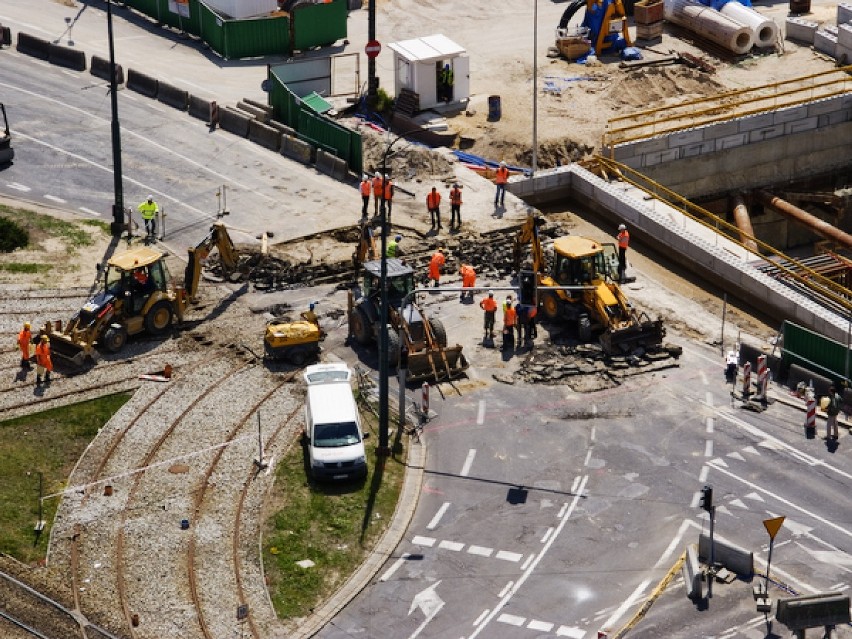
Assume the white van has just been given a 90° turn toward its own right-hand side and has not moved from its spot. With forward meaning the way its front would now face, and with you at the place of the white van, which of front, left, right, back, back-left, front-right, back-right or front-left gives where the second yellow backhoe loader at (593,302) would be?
back-right

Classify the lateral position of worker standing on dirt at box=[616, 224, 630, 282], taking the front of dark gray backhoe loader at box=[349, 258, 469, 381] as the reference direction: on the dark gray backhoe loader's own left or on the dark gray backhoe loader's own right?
on the dark gray backhoe loader's own left

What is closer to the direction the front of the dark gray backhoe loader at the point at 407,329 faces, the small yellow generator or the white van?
the white van

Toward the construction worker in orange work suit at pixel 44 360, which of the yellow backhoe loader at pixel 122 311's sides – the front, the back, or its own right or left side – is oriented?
front

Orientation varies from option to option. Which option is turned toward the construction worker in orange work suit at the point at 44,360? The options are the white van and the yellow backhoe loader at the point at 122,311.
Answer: the yellow backhoe loader

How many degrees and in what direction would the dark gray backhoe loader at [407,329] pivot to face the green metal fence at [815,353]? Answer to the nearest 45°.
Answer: approximately 45° to its left

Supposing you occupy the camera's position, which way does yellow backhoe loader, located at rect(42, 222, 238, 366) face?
facing the viewer and to the left of the viewer

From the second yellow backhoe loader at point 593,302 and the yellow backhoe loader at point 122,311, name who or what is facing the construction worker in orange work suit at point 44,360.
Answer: the yellow backhoe loader

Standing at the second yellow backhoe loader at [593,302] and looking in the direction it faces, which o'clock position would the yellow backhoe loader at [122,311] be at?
The yellow backhoe loader is roughly at 4 o'clock from the second yellow backhoe loader.

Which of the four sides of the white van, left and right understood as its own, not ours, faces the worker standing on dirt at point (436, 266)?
back

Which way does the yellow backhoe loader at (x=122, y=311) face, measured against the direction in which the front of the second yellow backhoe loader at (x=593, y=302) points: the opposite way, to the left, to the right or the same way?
to the right

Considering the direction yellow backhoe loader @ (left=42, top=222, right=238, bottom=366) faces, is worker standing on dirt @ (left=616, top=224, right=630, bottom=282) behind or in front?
behind

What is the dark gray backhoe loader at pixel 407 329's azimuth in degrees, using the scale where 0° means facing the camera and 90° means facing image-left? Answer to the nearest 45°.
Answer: approximately 315°

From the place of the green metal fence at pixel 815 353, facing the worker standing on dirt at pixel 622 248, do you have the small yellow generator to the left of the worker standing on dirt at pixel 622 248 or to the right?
left

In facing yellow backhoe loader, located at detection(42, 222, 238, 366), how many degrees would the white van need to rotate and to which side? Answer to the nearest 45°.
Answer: approximately 135° to its right

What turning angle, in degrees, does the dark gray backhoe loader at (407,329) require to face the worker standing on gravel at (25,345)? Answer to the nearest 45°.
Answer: approximately 135° to its right

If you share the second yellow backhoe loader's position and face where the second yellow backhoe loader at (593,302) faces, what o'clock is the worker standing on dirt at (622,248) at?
The worker standing on dirt is roughly at 8 o'clock from the second yellow backhoe loader.

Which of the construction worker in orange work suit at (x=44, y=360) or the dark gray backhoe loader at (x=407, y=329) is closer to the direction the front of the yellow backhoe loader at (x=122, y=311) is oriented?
the construction worker in orange work suit
